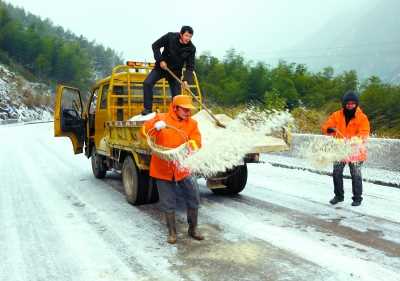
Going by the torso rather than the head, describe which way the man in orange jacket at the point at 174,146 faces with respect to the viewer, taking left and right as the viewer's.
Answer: facing the viewer and to the right of the viewer

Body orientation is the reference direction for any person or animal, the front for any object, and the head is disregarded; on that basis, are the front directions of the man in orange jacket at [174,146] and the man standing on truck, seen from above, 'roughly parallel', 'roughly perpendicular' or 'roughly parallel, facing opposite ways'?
roughly parallel

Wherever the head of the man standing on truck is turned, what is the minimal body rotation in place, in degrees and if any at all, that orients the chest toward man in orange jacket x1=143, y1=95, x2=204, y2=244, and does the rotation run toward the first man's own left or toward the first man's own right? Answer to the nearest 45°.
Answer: approximately 45° to the first man's own right

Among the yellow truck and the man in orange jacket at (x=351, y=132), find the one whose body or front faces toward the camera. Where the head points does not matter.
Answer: the man in orange jacket

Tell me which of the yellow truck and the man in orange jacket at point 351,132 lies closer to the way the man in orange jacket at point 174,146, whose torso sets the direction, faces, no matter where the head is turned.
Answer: the man in orange jacket

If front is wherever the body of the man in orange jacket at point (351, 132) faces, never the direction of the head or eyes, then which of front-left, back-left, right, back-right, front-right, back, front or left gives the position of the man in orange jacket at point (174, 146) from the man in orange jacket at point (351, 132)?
front-right

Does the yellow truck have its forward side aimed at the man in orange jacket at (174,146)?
no

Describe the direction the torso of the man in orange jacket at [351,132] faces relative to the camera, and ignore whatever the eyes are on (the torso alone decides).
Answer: toward the camera

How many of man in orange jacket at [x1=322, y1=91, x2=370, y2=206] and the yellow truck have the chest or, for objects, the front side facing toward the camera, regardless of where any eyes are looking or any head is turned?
1

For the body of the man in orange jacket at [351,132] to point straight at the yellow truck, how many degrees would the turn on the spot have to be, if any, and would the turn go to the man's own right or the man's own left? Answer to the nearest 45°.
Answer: approximately 90° to the man's own right

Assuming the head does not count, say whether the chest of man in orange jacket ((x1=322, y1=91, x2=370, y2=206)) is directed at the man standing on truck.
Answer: no

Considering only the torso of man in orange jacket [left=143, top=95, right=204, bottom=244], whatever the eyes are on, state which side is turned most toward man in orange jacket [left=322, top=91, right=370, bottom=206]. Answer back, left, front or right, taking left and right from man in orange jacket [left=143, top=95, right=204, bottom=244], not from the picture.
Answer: left
